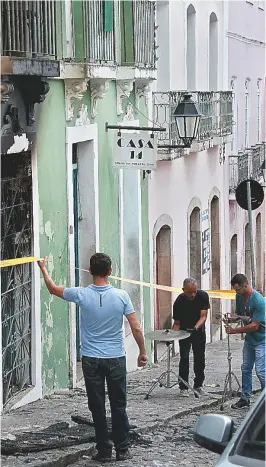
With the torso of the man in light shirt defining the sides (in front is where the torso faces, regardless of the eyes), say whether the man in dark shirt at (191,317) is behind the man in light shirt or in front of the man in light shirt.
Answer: in front

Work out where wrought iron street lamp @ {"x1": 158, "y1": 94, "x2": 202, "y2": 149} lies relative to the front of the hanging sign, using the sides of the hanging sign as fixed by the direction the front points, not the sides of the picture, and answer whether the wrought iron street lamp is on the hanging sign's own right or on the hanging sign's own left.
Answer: on the hanging sign's own left

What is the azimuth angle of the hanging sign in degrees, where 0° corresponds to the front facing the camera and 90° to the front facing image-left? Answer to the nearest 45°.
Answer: approximately 0°

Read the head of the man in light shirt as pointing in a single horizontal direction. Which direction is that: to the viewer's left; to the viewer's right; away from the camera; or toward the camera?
away from the camera

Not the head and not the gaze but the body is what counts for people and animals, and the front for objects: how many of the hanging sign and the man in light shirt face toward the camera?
1

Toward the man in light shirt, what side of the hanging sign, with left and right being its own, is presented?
front

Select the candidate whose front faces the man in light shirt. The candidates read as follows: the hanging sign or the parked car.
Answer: the hanging sign

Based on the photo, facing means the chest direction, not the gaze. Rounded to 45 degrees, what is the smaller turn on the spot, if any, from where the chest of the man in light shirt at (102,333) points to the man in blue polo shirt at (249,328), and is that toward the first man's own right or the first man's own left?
approximately 45° to the first man's own right

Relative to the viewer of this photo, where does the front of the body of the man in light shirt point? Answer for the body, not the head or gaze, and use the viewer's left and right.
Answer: facing away from the viewer
